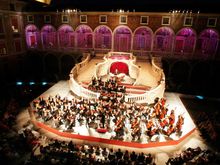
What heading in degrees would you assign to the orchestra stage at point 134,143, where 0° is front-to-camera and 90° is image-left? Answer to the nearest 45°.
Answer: approximately 0°
